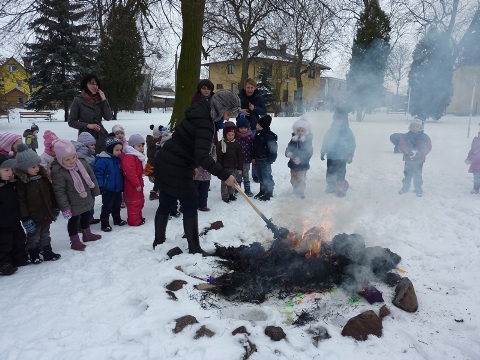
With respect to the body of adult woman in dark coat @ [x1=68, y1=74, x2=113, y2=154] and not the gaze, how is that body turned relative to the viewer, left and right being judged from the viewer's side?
facing the viewer and to the right of the viewer

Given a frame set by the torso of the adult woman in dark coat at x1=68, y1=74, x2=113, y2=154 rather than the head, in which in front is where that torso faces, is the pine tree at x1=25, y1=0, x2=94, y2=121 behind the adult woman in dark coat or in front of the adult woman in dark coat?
behind

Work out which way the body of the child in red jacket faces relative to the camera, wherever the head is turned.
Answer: to the viewer's right

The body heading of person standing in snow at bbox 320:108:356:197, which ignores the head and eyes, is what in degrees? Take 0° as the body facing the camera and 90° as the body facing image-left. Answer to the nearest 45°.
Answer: approximately 0°

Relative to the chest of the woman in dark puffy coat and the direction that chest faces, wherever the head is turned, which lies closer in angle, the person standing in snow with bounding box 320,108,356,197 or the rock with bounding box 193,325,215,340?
the person standing in snow

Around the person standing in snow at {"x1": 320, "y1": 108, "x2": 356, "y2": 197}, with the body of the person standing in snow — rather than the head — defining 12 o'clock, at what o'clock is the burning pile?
The burning pile is roughly at 12 o'clock from the person standing in snow.

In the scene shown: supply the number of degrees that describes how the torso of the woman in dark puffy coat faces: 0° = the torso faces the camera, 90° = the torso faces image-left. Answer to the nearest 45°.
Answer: approximately 270°

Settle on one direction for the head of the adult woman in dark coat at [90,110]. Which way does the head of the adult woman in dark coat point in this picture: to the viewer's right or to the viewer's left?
to the viewer's right

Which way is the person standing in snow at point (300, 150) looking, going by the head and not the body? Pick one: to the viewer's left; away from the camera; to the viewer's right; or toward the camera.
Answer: toward the camera

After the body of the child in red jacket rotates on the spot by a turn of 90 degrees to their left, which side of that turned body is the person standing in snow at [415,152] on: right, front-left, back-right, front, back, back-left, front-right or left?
right

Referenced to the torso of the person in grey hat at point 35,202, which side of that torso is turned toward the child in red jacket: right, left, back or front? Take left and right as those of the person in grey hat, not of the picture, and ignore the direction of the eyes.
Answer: left

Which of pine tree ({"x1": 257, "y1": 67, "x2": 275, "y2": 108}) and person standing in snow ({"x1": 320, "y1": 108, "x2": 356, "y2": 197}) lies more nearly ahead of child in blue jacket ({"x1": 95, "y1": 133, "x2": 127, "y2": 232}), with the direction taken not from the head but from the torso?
the person standing in snow

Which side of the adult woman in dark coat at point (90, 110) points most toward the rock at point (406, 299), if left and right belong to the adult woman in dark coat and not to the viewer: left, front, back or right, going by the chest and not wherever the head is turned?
front

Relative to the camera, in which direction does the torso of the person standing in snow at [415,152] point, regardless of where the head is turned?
toward the camera
